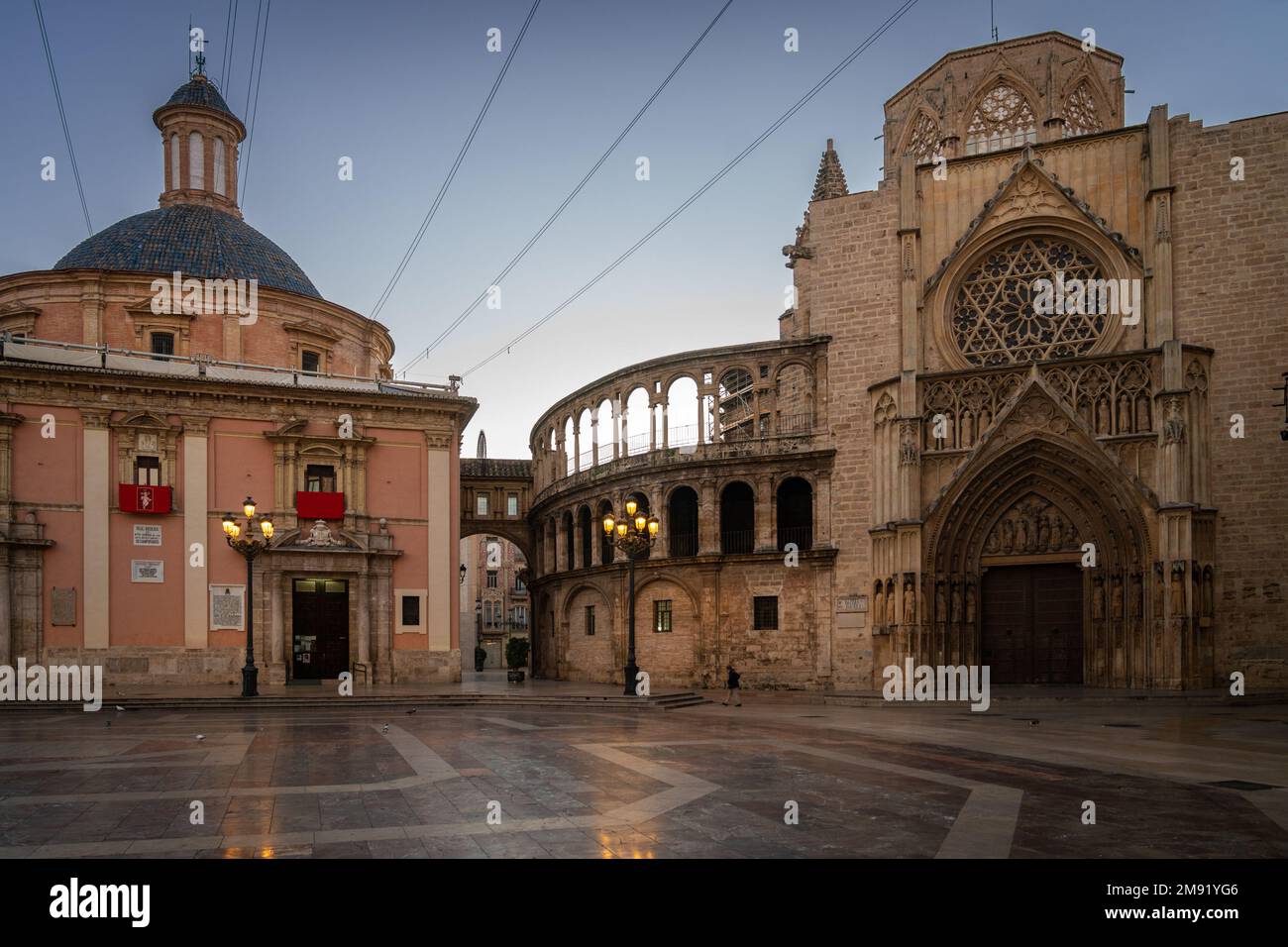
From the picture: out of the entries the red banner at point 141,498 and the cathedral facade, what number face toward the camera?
2

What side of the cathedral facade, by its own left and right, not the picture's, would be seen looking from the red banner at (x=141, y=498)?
right

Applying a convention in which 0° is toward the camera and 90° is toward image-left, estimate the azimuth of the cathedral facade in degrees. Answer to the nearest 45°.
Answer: approximately 0°

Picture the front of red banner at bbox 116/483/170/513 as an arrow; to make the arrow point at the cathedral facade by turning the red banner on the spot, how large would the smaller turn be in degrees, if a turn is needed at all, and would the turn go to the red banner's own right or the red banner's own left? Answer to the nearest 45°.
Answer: approximately 90° to the red banner's own left

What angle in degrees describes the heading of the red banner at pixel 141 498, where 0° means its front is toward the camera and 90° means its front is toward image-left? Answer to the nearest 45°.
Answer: approximately 0°

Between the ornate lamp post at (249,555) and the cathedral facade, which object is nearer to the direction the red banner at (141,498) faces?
the ornate lamp post
